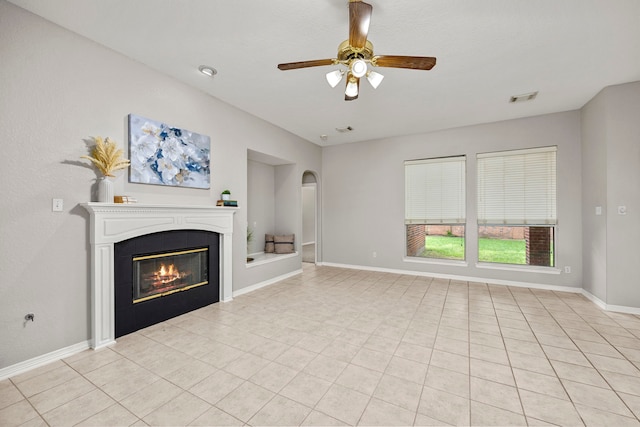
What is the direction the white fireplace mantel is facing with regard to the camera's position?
facing the viewer and to the right of the viewer

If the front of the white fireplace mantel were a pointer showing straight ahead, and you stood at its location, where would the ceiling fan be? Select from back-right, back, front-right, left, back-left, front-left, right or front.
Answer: front
